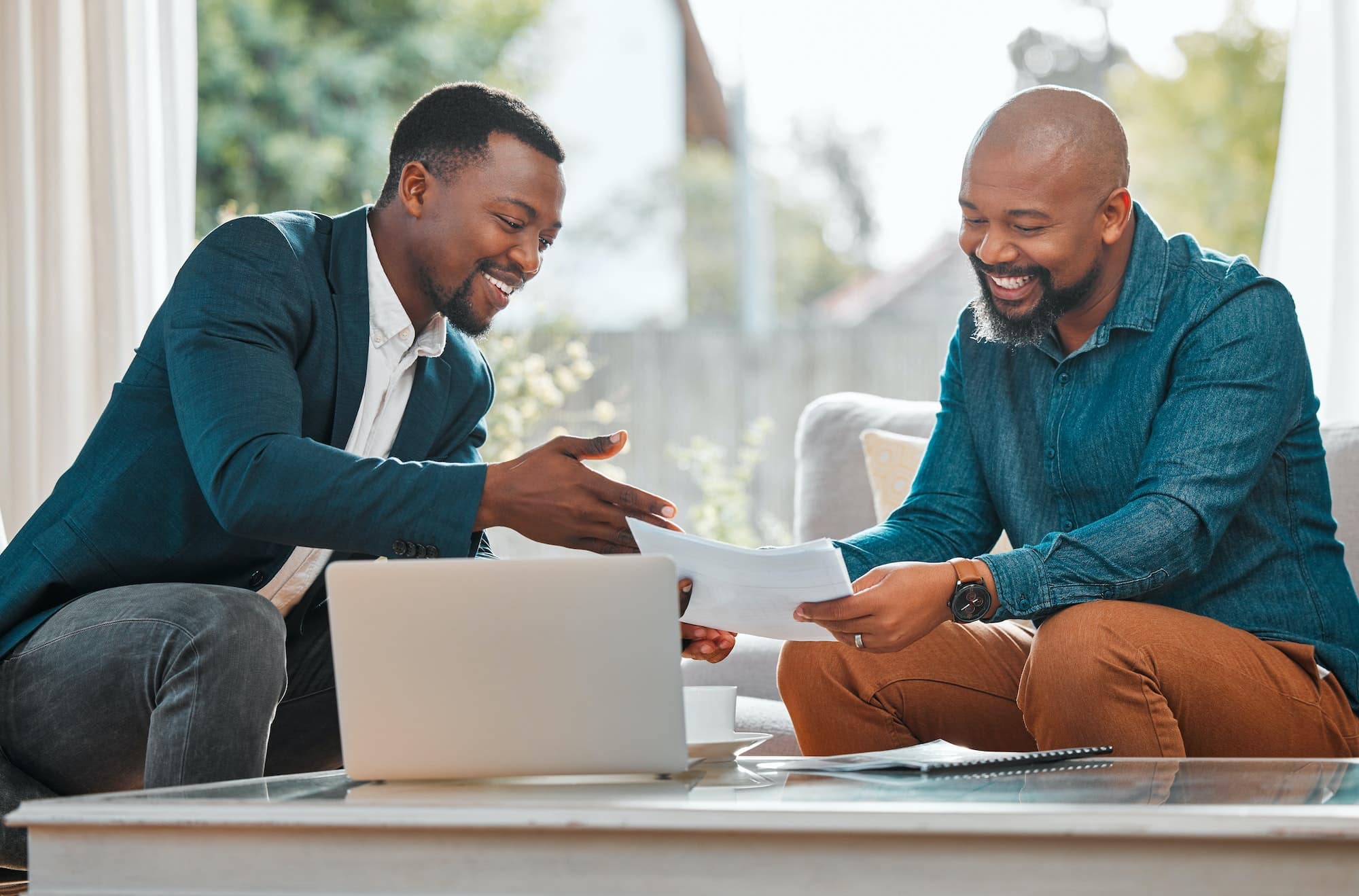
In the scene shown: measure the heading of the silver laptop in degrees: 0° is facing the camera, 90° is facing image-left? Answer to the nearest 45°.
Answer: approximately 180°

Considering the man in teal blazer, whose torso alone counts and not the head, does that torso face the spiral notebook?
yes

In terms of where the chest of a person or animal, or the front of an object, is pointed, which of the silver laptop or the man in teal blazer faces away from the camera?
the silver laptop

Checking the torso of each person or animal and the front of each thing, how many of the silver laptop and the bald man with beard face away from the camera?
1

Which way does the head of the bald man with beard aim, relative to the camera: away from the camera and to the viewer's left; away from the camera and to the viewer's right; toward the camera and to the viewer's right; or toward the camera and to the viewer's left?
toward the camera and to the viewer's left

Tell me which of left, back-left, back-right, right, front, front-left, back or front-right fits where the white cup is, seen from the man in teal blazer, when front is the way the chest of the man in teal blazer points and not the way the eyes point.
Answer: front

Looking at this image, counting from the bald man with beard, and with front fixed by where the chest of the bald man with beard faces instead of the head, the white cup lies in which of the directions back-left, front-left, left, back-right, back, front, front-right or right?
front

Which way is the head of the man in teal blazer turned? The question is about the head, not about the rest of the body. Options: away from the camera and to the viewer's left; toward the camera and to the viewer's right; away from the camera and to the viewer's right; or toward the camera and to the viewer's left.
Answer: toward the camera and to the viewer's right

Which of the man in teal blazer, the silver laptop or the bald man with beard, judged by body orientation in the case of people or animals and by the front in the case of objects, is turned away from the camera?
the silver laptop

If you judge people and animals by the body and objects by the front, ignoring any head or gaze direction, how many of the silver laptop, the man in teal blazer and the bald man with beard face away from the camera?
1

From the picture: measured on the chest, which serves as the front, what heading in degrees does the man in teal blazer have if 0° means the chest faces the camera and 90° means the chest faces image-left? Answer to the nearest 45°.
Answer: approximately 315°

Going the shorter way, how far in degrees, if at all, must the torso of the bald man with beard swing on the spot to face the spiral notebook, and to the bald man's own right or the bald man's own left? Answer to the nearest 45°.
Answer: approximately 45° to the bald man's own left

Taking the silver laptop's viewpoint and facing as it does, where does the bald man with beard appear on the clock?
The bald man with beard is roughly at 2 o'clock from the silver laptop.

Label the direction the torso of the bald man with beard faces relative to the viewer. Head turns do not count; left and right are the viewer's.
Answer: facing the viewer and to the left of the viewer
